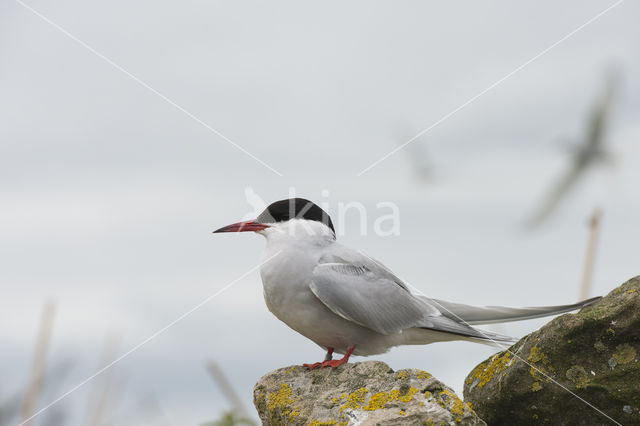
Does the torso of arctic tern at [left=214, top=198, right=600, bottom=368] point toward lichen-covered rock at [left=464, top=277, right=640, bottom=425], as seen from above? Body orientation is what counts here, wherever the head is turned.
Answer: no

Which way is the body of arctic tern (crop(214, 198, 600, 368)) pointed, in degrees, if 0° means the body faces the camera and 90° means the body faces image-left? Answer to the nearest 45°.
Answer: approximately 90°
